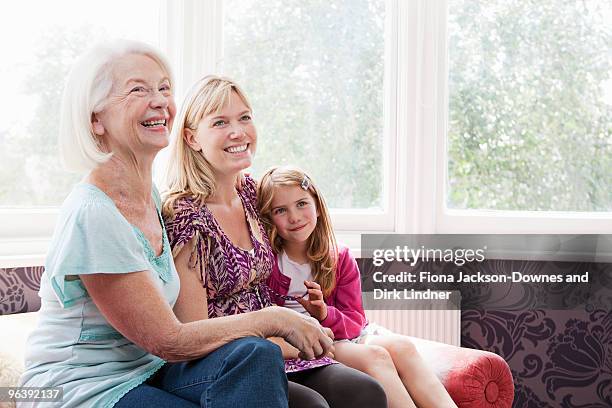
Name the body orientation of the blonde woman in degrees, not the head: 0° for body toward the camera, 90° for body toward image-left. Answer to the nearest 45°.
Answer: approximately 315°

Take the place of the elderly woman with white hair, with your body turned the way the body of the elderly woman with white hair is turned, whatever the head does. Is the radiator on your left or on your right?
on your left

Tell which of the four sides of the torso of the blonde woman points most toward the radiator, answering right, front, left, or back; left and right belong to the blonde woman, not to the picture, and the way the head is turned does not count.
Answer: left

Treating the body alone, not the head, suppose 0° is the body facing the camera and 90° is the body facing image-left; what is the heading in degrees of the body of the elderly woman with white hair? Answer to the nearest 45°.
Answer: approximately 315°

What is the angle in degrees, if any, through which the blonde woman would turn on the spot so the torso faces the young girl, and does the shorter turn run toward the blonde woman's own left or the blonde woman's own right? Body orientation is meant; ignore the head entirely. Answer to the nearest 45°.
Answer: approximately 90° to the blonde woman's own left

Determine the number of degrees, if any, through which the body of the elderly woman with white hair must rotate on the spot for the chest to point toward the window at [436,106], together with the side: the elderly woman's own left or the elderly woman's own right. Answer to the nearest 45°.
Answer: approximately 90° to the elderly woman's own left

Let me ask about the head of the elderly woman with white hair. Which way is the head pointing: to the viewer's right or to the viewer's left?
to the viewer's right

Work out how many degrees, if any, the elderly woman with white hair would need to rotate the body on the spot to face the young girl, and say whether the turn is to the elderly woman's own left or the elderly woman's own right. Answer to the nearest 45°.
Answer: approximately 90° to the elderly woman's own left
